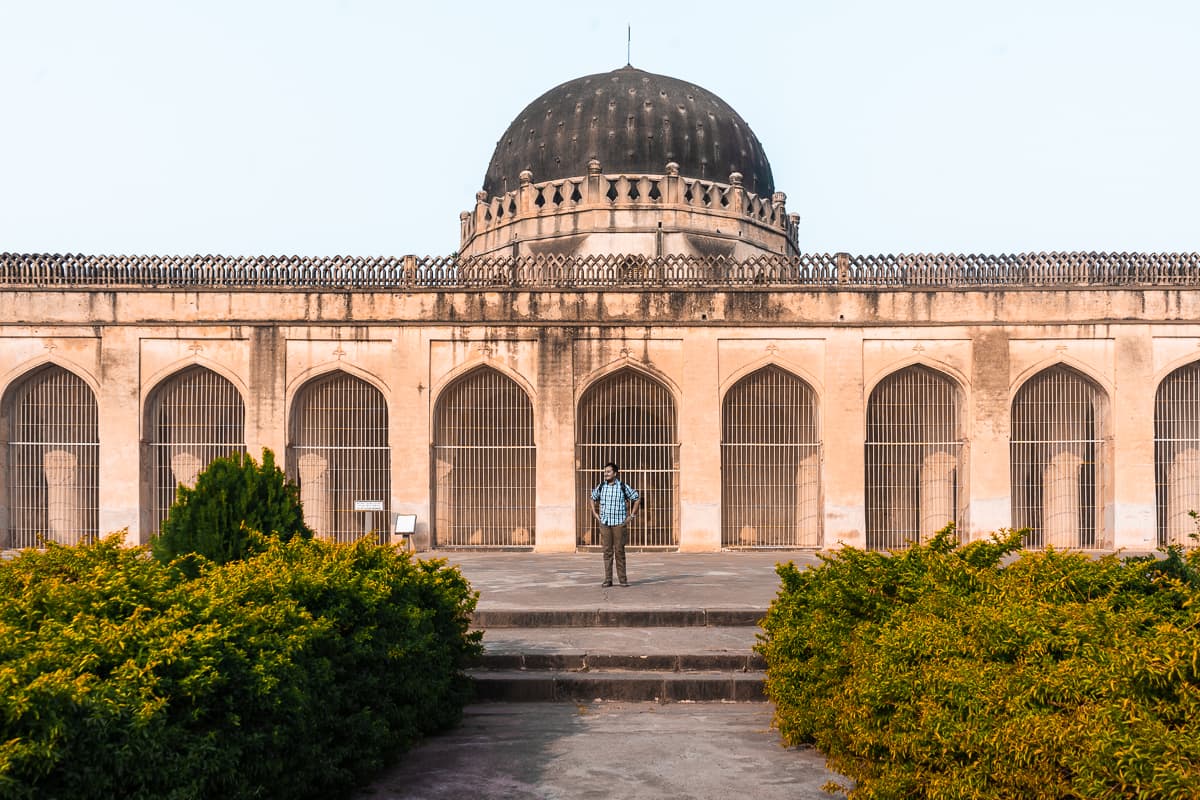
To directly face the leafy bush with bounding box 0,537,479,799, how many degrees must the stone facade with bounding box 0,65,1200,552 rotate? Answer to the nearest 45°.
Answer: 0° — it already faces it

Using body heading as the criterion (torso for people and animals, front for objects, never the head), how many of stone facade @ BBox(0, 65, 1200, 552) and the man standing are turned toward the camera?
2

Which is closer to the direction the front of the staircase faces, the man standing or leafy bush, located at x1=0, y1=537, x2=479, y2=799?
the leafy bush

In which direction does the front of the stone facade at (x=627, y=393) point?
toward the camera

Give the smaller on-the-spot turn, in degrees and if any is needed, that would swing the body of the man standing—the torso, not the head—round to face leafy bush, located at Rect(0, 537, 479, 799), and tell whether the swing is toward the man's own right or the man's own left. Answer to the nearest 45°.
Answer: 0° — they already face it

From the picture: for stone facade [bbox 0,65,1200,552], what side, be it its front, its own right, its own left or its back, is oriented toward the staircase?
front

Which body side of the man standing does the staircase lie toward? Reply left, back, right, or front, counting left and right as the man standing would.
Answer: front

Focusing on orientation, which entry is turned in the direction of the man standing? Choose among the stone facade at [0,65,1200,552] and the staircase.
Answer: the stone facade

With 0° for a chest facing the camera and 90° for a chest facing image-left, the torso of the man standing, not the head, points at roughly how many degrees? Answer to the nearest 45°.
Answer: approximately 0°

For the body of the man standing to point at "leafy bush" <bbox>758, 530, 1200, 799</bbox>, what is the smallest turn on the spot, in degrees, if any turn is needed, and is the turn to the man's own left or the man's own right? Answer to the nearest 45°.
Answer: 0° — they already face it

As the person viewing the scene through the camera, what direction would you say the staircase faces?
facing the viewer
